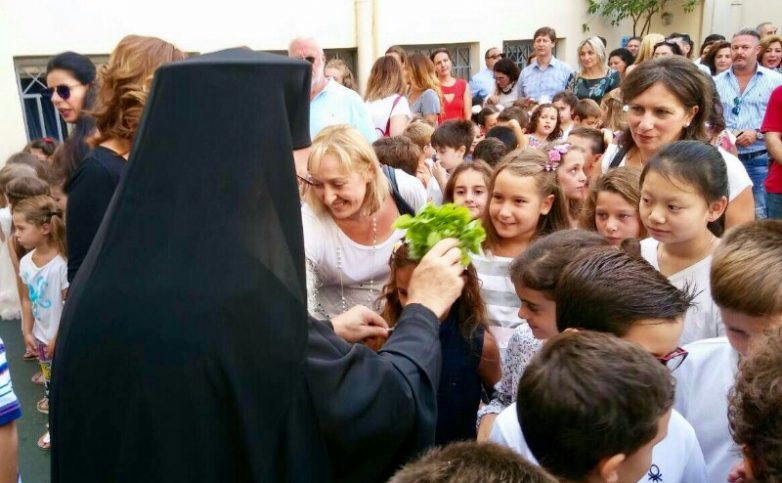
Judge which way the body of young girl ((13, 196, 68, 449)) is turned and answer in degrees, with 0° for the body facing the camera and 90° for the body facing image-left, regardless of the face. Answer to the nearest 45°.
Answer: approximately 45°

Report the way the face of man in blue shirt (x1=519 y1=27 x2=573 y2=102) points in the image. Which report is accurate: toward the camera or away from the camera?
toward the camera

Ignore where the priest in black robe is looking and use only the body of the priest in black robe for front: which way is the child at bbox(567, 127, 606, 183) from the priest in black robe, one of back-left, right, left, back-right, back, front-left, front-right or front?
front

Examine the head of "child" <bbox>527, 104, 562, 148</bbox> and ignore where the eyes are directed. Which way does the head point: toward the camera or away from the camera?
toward the camera

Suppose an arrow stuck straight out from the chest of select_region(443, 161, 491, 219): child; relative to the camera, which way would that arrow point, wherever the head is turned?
toward the camera

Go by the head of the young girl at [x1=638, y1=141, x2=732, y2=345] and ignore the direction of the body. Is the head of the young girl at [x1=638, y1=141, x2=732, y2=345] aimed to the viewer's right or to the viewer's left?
to the viewer's left

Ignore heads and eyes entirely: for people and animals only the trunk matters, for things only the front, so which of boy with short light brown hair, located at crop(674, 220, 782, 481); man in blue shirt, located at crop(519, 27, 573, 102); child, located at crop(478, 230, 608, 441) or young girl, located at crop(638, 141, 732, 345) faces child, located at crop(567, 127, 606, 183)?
the man in blue shirt

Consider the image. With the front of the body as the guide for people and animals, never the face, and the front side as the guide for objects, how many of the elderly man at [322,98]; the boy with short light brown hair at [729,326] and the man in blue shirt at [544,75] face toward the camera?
2

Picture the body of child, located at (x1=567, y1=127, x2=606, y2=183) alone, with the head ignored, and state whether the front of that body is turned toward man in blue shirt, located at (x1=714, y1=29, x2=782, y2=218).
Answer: no

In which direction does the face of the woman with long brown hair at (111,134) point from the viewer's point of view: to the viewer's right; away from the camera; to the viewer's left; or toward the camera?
away from the camera

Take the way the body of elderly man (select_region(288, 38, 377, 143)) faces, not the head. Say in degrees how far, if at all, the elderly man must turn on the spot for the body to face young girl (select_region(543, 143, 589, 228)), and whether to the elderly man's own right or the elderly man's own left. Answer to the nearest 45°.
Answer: approximately 45° to the elderly man's own left

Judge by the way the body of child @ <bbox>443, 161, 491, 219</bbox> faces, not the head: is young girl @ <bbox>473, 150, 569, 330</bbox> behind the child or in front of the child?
in front

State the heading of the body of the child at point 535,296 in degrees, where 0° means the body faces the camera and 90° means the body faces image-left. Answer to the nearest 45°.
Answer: approximately 45°

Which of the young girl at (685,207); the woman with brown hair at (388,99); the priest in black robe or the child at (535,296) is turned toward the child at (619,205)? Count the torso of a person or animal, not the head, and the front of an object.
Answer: the priest in black robe
